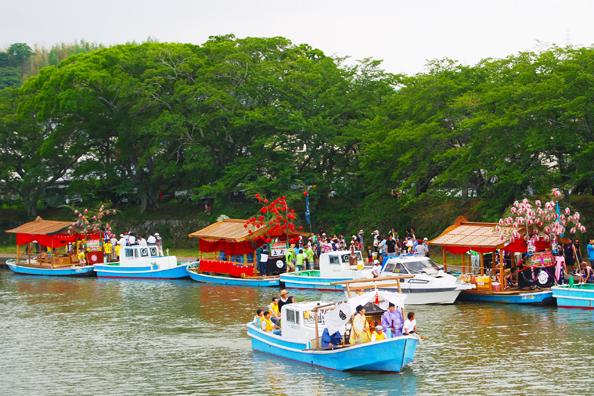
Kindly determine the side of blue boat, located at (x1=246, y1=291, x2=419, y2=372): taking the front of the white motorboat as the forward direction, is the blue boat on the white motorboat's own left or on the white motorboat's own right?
on the white motorboat's own right

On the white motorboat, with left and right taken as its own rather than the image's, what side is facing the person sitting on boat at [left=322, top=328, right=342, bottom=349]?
right

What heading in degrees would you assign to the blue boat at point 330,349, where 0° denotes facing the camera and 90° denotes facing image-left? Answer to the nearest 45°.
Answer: approximately 315°

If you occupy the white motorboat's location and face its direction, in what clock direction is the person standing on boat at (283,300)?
The person standing on boat is roughly at 4 o'clock from the white motorboat.

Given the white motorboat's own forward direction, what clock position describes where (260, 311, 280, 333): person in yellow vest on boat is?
The person in yellow vest on boat is roughly at 4 o'clock from the white motorboat.

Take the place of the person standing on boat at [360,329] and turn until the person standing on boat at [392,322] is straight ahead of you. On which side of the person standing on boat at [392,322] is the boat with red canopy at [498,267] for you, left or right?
left

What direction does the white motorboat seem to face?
to the viewer's right

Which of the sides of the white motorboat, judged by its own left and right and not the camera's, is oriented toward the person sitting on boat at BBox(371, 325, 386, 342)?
right
